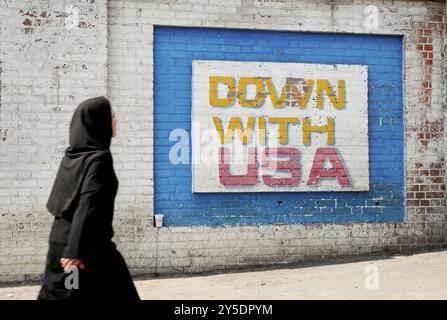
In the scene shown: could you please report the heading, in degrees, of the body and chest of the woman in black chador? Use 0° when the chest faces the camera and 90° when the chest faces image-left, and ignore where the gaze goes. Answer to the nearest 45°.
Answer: approximately 270°

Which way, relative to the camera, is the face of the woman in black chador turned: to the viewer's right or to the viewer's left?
to the viewer's right
